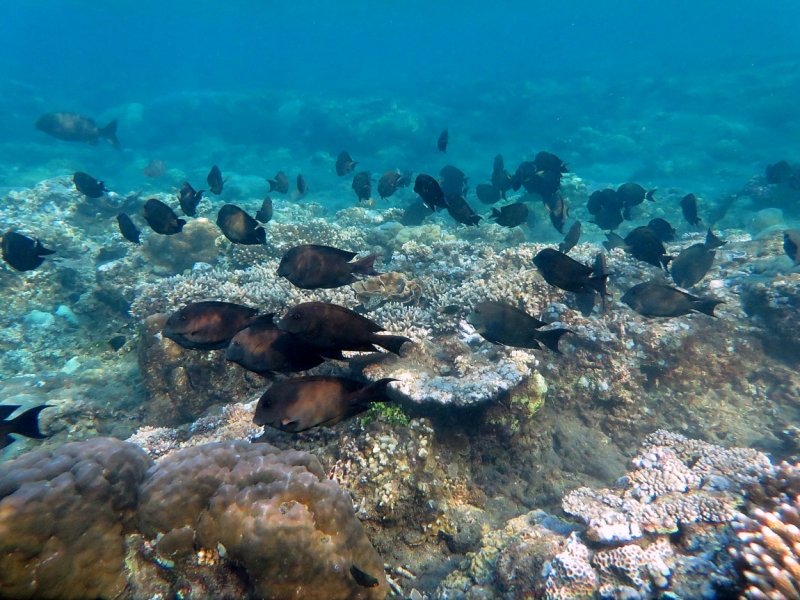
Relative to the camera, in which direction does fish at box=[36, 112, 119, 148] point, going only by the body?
to the viewer's left

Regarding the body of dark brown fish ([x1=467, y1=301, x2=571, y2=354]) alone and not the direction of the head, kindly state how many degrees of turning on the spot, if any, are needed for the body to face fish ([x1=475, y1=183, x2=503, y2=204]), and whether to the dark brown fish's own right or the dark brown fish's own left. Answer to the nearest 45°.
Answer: approximately 90° to the dark brown fish's own right

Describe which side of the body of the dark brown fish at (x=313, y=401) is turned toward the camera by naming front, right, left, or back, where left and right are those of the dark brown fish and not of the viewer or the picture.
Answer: left

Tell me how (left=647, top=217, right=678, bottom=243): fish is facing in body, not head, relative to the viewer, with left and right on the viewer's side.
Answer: facing to the left of the viewer

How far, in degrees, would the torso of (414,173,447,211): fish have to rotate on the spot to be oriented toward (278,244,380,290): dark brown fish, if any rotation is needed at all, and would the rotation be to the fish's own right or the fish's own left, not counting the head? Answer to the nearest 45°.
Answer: approximately 45° to the fish's own left

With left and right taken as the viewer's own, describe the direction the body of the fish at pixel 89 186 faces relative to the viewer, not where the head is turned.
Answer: facing to the left of the viewer

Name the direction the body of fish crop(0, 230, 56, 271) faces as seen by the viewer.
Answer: to the viewer's left

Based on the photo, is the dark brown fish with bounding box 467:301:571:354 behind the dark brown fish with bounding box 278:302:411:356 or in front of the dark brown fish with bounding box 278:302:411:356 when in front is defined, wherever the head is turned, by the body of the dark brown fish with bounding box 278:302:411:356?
behind

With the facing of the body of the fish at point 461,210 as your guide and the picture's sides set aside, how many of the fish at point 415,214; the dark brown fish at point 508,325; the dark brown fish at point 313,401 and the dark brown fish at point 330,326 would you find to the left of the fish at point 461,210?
3

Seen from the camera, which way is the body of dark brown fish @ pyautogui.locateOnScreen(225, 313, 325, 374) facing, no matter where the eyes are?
to the viewer's left

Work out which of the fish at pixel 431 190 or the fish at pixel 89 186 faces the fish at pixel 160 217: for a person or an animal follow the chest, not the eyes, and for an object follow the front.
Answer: the fish at pixel 431 190

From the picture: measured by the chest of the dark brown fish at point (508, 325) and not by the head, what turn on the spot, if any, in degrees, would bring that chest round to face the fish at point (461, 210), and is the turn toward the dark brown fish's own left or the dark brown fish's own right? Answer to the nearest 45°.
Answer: approximately 90° to the dark brown fish's own right
